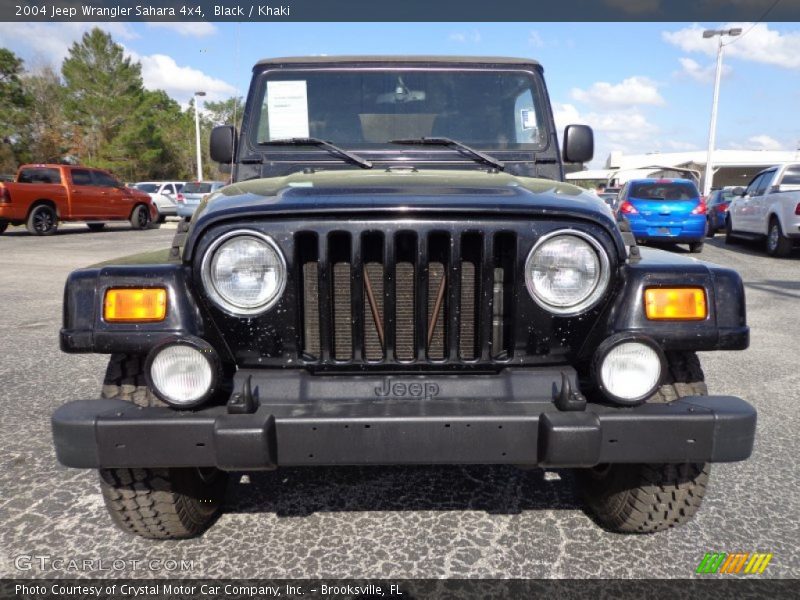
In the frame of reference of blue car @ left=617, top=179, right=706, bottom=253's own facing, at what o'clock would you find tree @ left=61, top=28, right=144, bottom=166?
The tree is roughly at 10 o'clock from the blue car.

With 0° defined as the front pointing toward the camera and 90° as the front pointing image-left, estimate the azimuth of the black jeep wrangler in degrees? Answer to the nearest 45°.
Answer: approximately 0°

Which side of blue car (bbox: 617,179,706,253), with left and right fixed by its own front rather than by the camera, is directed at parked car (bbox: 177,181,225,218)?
left

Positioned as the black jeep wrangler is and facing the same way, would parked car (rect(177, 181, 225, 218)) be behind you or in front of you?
behind

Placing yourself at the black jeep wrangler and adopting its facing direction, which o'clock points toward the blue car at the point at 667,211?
The blue car is roughly at 7 o'clock from the black jeep wrangler.

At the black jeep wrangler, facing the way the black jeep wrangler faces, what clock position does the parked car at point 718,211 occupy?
The parked car is roughly at 7 o'clock from the black jeep wrangler.

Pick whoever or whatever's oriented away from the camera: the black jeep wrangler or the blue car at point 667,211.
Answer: the blue car

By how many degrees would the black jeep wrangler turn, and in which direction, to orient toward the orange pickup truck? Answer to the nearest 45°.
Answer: approximately 135° to its right

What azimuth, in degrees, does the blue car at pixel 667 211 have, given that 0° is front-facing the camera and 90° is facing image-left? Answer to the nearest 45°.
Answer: approximately 180°

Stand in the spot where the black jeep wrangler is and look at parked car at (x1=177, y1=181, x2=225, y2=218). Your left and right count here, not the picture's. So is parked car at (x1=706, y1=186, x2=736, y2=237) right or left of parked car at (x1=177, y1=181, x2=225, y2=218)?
right
